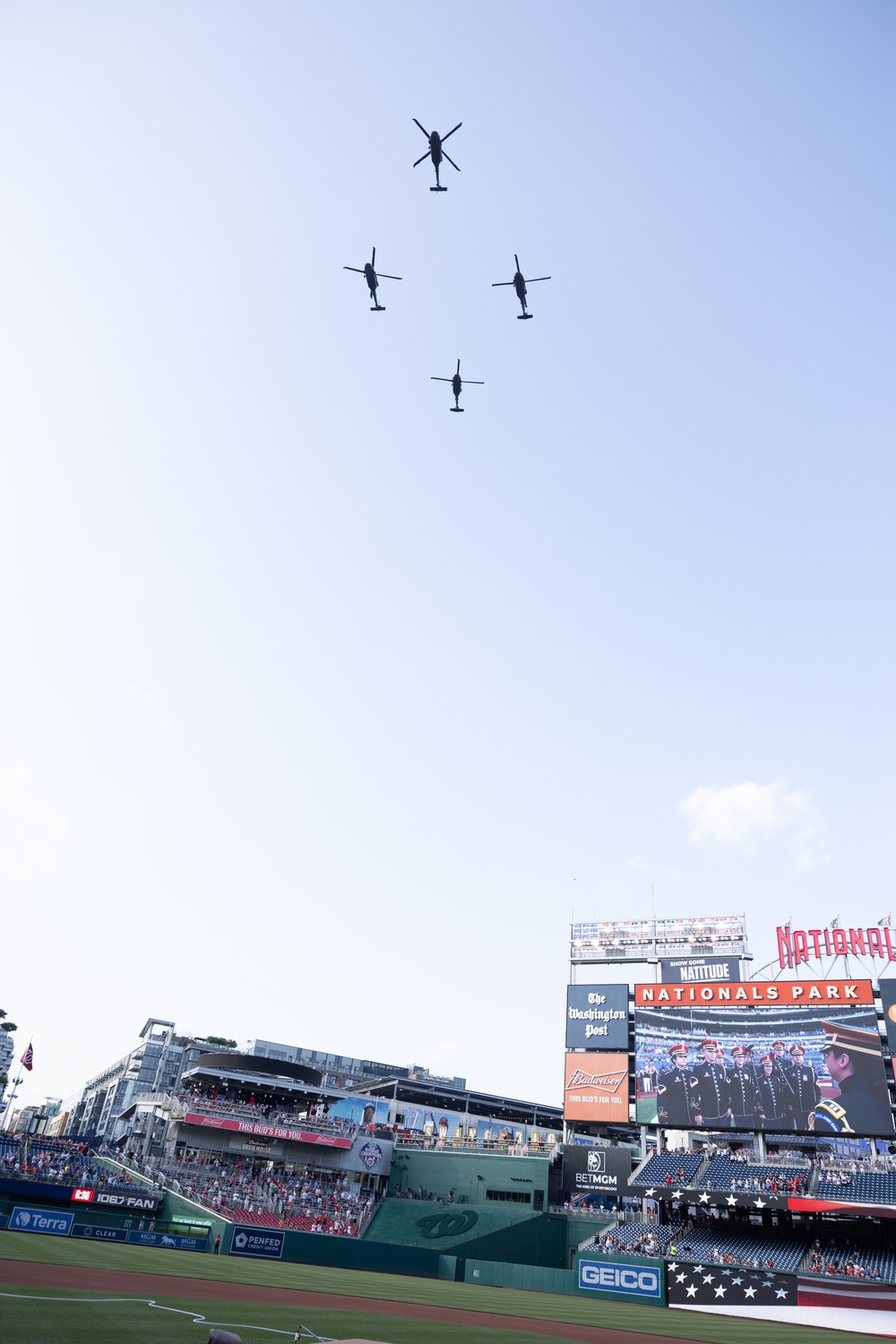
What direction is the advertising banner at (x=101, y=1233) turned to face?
toward the camera

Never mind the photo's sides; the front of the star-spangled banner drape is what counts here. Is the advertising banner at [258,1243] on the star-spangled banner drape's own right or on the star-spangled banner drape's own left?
on the star-spangled banner drape's own right

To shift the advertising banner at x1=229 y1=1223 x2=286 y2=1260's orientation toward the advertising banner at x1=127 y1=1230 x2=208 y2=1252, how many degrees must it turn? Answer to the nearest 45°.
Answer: approximately 90° to its right

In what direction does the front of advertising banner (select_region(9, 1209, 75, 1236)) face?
toward the camera

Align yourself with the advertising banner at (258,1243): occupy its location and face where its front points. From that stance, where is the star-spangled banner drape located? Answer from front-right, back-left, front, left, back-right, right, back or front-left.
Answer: left

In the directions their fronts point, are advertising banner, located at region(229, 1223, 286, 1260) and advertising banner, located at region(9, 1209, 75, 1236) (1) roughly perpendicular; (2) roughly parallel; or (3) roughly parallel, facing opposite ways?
roughly parallel

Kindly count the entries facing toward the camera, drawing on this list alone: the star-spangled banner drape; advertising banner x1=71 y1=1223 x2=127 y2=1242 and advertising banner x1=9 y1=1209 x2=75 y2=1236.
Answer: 3

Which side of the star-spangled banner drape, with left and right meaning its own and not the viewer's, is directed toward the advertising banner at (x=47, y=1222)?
right

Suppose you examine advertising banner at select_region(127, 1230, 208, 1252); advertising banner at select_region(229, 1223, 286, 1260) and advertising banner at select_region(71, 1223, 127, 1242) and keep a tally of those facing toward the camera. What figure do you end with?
3

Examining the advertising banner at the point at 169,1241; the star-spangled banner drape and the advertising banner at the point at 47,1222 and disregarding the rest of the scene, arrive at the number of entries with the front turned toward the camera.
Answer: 3

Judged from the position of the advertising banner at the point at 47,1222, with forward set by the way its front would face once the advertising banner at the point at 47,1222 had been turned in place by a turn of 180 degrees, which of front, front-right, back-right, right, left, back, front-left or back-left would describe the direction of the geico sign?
right

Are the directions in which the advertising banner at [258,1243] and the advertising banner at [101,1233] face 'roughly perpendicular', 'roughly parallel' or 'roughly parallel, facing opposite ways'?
roughly parallel

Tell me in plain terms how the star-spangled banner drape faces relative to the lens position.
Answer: facing the viewer
